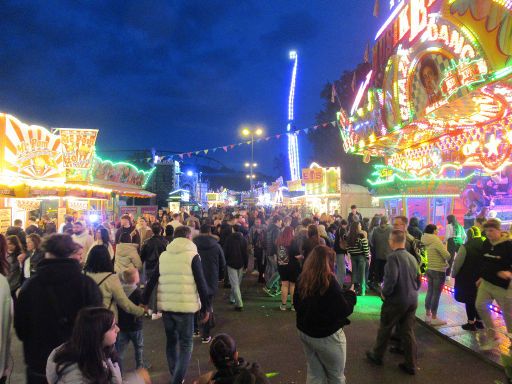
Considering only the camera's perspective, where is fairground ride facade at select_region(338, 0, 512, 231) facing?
facing the viewer and to the left of the viewer

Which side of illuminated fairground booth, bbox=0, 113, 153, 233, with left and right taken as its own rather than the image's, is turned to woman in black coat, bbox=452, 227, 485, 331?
front

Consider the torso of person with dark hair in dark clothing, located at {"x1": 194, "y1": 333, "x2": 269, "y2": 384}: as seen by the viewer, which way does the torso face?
away from the camera

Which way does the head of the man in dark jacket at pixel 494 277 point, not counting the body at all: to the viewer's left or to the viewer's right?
to the viewer's left

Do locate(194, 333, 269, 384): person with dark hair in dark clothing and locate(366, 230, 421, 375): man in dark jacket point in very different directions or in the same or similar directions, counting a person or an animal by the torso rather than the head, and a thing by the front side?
same or similar directions

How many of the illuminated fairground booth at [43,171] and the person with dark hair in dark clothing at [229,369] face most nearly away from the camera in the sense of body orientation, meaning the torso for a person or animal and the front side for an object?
1

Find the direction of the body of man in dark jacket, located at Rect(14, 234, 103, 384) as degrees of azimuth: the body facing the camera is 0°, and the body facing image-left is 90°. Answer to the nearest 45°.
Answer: approximately 180°

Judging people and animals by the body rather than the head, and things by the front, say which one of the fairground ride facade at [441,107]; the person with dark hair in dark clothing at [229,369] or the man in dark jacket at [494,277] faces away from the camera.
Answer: the person with dark hair in dark clothing

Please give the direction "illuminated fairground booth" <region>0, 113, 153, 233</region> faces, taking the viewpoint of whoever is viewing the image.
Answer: facing the viewer and to the right of the viewer

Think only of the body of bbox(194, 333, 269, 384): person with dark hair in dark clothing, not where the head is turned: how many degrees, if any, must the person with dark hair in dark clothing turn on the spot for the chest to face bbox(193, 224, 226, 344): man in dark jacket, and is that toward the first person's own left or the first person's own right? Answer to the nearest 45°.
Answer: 0° — they already face them

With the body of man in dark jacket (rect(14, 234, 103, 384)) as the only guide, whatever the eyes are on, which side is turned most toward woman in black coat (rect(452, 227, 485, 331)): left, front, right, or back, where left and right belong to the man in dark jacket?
right

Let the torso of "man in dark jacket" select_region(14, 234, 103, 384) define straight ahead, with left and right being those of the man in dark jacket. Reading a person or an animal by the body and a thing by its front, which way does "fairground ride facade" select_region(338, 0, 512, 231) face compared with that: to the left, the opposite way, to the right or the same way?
to the left

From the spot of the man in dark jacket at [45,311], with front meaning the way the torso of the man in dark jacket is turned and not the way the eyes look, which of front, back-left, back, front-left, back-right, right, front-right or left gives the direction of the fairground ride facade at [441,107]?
right

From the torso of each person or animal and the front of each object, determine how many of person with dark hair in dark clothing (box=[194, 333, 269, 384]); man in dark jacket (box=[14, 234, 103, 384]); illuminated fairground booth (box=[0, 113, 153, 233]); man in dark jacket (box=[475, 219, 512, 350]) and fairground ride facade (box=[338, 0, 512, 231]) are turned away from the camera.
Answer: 2

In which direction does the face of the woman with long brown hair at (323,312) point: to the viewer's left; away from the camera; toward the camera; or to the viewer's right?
away from the camera

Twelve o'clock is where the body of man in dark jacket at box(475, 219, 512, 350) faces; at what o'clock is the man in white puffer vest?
The man in white puffer vest is roughly at 12 o'clock from the man in dark jacket.
